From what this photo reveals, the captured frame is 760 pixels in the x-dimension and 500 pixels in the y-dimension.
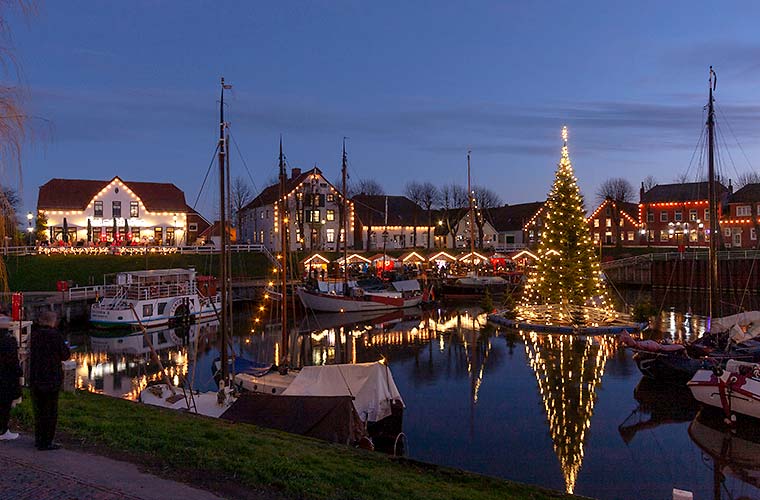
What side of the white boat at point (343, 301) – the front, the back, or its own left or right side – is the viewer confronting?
left

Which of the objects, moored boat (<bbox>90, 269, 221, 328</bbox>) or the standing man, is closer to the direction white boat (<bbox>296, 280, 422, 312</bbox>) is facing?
the moored boat

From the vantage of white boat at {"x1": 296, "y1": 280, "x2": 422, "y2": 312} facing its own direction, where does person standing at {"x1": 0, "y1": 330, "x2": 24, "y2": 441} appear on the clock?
The person standing is roughly at 9 o'clock from the white boat.

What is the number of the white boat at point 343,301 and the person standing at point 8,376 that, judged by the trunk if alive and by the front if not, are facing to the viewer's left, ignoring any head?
1

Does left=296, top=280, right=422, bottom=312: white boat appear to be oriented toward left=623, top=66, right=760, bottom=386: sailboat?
no

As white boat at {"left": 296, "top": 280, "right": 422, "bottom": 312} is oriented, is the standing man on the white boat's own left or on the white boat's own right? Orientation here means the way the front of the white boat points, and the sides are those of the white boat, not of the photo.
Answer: on the white boat's own left

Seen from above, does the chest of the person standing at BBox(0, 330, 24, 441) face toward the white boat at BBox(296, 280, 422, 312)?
no

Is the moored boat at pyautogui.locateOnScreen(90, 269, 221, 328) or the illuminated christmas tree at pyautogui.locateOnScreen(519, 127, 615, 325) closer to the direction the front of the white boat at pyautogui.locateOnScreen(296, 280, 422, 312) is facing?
the moored boat

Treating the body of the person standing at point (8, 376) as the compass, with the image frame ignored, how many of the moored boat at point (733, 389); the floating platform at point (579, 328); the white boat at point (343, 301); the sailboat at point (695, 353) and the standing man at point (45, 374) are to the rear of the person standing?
0

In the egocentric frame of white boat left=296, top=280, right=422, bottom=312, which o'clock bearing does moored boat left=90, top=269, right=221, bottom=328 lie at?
The moored boat is roughly at 11 o'clock from the white boat.

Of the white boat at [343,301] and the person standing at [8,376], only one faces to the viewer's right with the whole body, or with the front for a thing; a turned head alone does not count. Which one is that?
the person standing

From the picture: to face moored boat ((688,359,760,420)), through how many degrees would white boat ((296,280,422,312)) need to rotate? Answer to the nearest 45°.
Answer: approximately 90° to its left

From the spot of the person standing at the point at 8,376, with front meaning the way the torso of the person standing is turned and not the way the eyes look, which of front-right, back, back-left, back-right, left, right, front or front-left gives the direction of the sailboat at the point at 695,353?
front

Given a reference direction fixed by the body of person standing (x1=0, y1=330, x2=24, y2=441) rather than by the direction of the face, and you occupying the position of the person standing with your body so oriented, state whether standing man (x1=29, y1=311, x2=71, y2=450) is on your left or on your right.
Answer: on your right
